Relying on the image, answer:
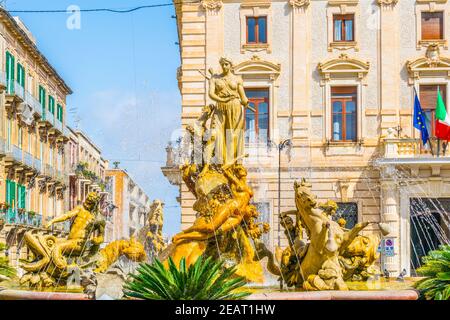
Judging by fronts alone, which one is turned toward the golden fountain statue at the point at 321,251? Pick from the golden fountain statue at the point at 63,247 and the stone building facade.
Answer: the stone building facade

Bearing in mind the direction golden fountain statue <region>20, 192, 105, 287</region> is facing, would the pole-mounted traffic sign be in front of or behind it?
behind

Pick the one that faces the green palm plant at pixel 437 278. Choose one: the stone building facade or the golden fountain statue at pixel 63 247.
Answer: the stone building facade

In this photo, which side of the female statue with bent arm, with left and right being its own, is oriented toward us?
front

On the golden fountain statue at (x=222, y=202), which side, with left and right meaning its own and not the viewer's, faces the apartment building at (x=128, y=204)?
back

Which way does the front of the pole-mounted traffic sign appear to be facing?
toward the camera

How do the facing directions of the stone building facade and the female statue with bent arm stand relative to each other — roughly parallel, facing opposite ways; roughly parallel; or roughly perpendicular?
roughly parallel

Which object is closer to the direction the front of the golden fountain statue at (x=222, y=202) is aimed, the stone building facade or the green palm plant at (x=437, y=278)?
the green palm plant

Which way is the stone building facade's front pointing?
toward the camera

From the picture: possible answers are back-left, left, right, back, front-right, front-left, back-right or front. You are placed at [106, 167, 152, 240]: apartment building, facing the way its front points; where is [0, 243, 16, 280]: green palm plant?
front-right

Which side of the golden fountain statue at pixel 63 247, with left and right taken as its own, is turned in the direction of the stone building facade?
back

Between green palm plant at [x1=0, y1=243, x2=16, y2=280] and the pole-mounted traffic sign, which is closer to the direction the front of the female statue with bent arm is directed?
the green palm plant

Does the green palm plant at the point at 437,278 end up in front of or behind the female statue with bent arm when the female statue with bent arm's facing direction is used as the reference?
in front
